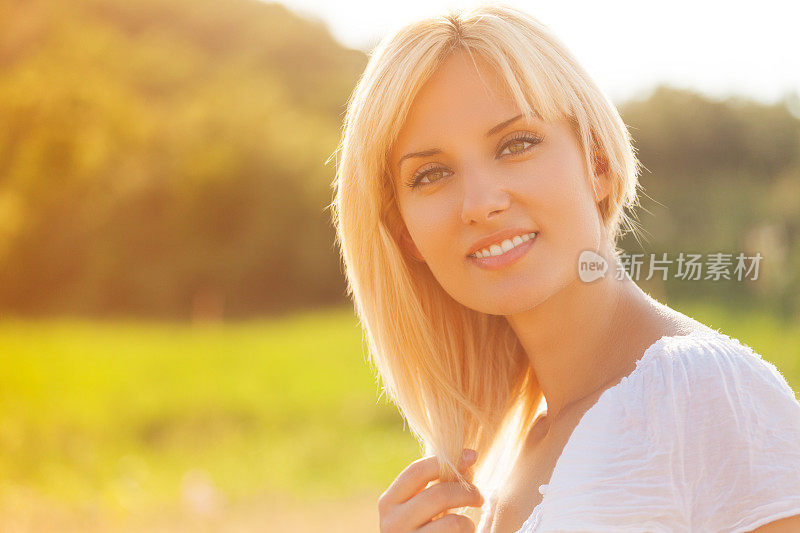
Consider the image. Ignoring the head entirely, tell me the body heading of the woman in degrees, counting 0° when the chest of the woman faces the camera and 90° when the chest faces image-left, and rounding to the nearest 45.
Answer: approximately 45°
